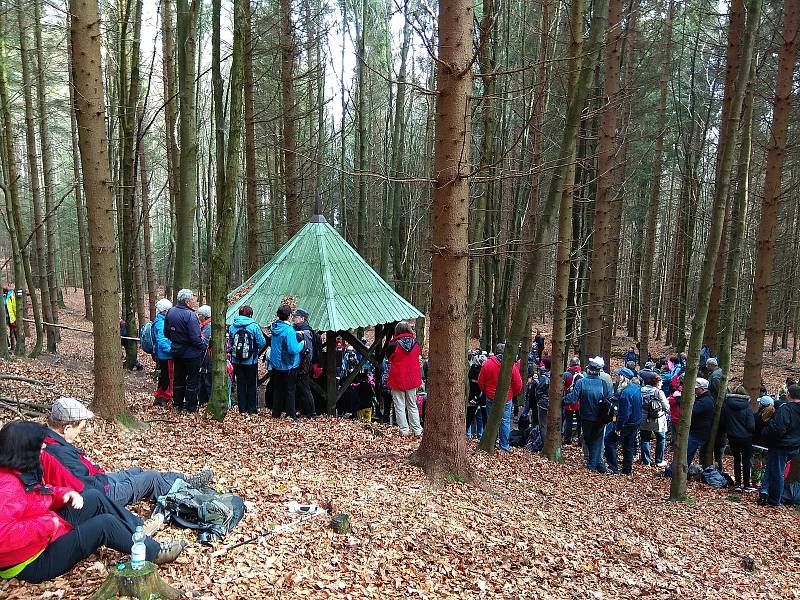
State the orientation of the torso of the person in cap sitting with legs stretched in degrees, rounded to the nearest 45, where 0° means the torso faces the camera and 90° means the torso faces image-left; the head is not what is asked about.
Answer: approximately 270°

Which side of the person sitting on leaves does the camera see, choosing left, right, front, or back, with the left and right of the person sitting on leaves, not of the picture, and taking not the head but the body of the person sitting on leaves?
right

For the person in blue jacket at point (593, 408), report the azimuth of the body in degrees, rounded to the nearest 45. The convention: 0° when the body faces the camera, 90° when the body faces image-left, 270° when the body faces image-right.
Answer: approximately 180°

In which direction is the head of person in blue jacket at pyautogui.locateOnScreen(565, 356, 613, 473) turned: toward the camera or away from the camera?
away from the camera

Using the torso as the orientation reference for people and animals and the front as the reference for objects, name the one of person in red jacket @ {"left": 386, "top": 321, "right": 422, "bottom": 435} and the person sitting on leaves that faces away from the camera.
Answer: the person in red jacket

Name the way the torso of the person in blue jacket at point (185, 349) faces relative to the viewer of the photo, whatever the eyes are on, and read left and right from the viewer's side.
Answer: facing away from the viewer and to the right of the viewer

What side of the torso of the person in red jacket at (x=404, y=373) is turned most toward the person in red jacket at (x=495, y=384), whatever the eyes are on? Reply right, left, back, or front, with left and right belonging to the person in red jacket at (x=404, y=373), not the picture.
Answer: right

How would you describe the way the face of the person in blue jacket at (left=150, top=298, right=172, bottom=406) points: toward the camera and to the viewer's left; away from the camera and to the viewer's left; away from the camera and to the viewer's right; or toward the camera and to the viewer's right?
away from the camera and to the viewer's right

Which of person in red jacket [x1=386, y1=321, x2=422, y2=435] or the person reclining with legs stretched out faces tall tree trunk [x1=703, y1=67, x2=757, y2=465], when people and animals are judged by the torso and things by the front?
the person reclining with legs stretched out

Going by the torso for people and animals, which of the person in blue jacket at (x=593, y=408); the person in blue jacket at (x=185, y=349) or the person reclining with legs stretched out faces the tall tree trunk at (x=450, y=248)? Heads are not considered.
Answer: the person reclining with legs stretched out

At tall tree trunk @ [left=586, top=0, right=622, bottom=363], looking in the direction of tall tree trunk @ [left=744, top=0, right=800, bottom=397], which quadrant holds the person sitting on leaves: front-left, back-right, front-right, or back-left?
back-right

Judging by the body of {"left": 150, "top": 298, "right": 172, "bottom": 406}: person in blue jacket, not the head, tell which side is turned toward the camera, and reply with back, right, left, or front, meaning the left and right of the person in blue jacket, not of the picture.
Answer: right

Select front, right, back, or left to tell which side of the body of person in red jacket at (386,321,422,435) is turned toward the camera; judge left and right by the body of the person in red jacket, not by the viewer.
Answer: back

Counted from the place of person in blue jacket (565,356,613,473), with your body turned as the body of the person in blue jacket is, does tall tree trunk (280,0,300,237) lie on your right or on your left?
on your left
